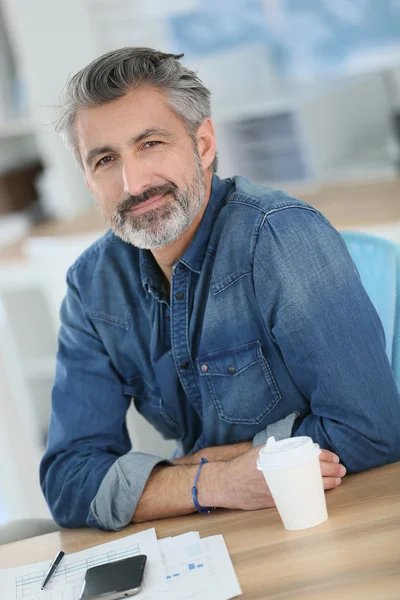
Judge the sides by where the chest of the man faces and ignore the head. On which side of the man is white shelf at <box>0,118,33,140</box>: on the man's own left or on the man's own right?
on the man's own right

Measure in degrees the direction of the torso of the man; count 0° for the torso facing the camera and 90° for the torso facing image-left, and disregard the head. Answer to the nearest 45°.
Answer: approximately 45°
